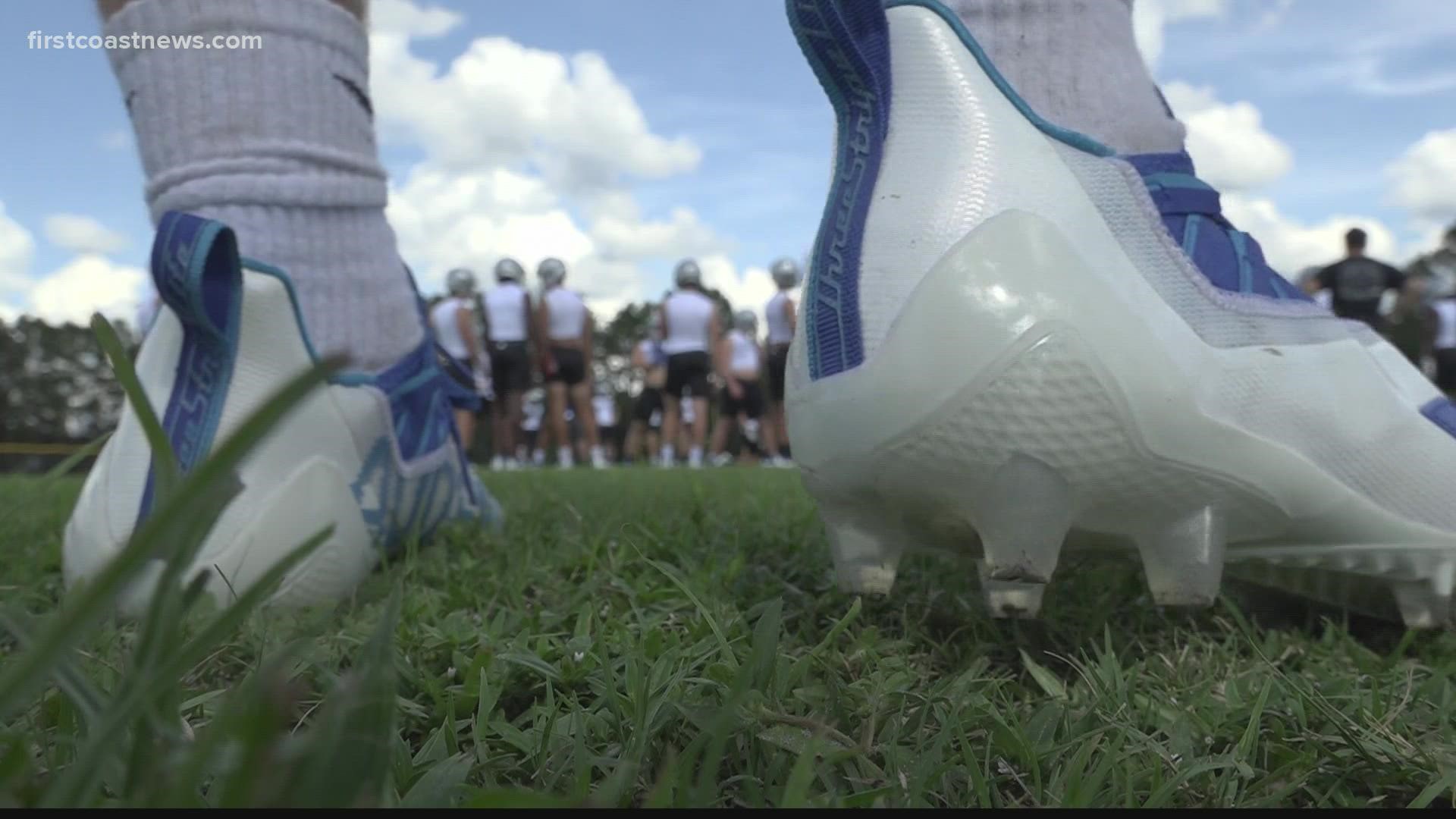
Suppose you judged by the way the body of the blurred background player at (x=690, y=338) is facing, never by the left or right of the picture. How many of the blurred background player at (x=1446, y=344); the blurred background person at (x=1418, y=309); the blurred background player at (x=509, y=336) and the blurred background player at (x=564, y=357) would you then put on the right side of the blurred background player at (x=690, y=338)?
2

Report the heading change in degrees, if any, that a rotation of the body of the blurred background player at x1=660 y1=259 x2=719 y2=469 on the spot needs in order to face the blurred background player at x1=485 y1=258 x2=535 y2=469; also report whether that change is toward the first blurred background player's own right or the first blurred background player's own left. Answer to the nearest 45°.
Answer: approximately 90° to the first blurred background player's own left

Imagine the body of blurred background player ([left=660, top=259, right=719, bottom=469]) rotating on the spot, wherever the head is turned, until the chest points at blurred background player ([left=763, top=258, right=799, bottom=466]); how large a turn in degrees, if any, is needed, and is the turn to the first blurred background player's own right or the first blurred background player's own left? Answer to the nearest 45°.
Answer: approximately 45° to the first blurred background player's own right

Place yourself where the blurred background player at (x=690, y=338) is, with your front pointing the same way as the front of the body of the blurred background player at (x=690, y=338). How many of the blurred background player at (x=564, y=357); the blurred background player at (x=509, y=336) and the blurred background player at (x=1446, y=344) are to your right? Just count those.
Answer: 1

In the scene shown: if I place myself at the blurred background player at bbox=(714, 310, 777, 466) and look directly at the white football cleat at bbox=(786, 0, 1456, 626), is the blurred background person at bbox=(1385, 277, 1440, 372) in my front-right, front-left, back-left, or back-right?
front-left

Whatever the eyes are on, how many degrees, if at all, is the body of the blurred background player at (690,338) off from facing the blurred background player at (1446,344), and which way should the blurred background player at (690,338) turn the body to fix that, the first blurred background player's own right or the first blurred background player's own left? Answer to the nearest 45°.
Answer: approximately 90° to the first blurred background player's own right

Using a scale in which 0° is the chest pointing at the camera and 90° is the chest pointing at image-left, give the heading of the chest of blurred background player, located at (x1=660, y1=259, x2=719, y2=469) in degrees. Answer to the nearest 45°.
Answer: approximately 180°

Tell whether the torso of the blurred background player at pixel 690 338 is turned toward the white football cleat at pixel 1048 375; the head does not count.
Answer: no
